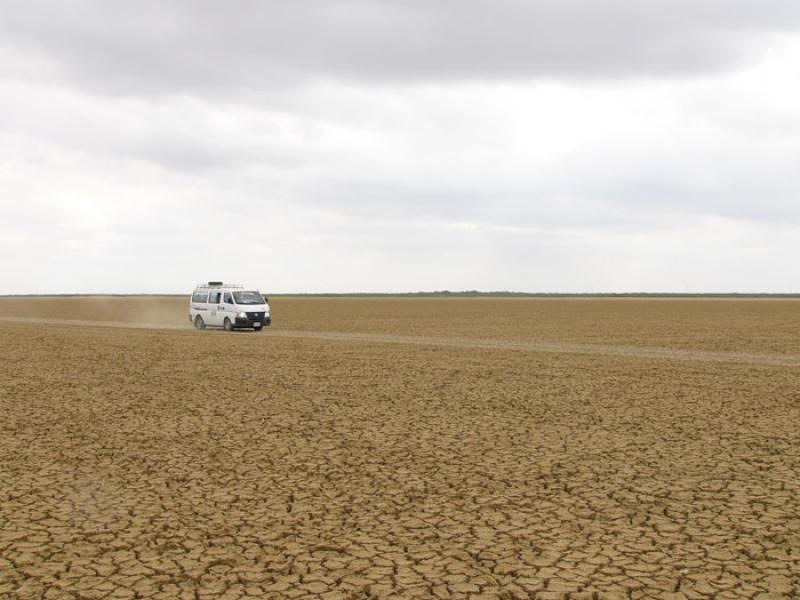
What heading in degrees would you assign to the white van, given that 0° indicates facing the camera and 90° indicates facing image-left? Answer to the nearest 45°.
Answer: approximately 315°
